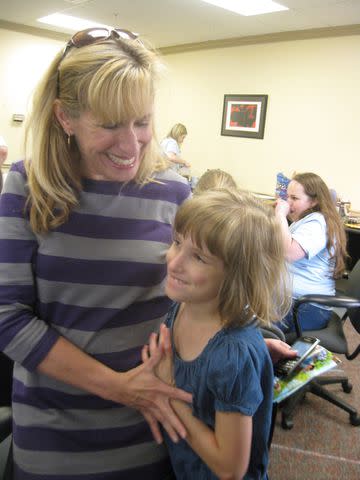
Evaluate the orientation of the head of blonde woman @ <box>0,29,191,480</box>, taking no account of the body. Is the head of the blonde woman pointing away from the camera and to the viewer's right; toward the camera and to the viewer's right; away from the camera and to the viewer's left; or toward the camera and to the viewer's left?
toward the camera and to the viewer's right

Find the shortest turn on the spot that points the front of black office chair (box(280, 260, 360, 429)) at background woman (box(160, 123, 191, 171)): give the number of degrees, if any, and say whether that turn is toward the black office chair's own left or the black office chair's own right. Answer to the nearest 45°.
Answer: approximately 45° to the black office chair's own right

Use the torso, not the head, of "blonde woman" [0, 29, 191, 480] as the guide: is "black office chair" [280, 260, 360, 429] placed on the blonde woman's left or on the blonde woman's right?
on the blonde woman's left

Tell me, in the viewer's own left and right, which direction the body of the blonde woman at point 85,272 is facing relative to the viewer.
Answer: facing the viewer and to the right of the viewer

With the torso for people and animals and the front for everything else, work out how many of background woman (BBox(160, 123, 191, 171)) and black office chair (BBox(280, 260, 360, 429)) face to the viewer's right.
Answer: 1

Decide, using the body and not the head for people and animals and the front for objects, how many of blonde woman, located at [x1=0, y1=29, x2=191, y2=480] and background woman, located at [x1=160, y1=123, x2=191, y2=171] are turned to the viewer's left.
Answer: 0

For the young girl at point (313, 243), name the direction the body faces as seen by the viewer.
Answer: to the viewer's left

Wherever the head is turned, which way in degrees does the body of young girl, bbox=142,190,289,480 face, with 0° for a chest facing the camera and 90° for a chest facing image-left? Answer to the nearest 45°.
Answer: approximately 45°

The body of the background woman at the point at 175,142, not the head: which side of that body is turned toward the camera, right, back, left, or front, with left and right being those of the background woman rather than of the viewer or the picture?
right

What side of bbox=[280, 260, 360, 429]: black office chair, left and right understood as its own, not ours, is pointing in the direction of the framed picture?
right

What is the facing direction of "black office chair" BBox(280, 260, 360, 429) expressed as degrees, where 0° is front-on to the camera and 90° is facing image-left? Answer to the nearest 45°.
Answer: approximately 90°
